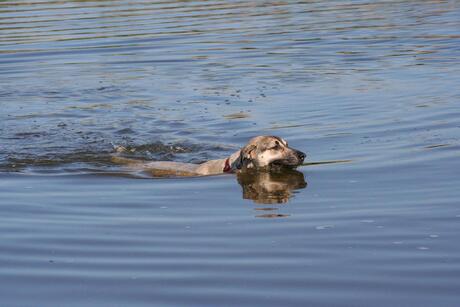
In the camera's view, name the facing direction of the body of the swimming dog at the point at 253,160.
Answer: to the viewer's right
